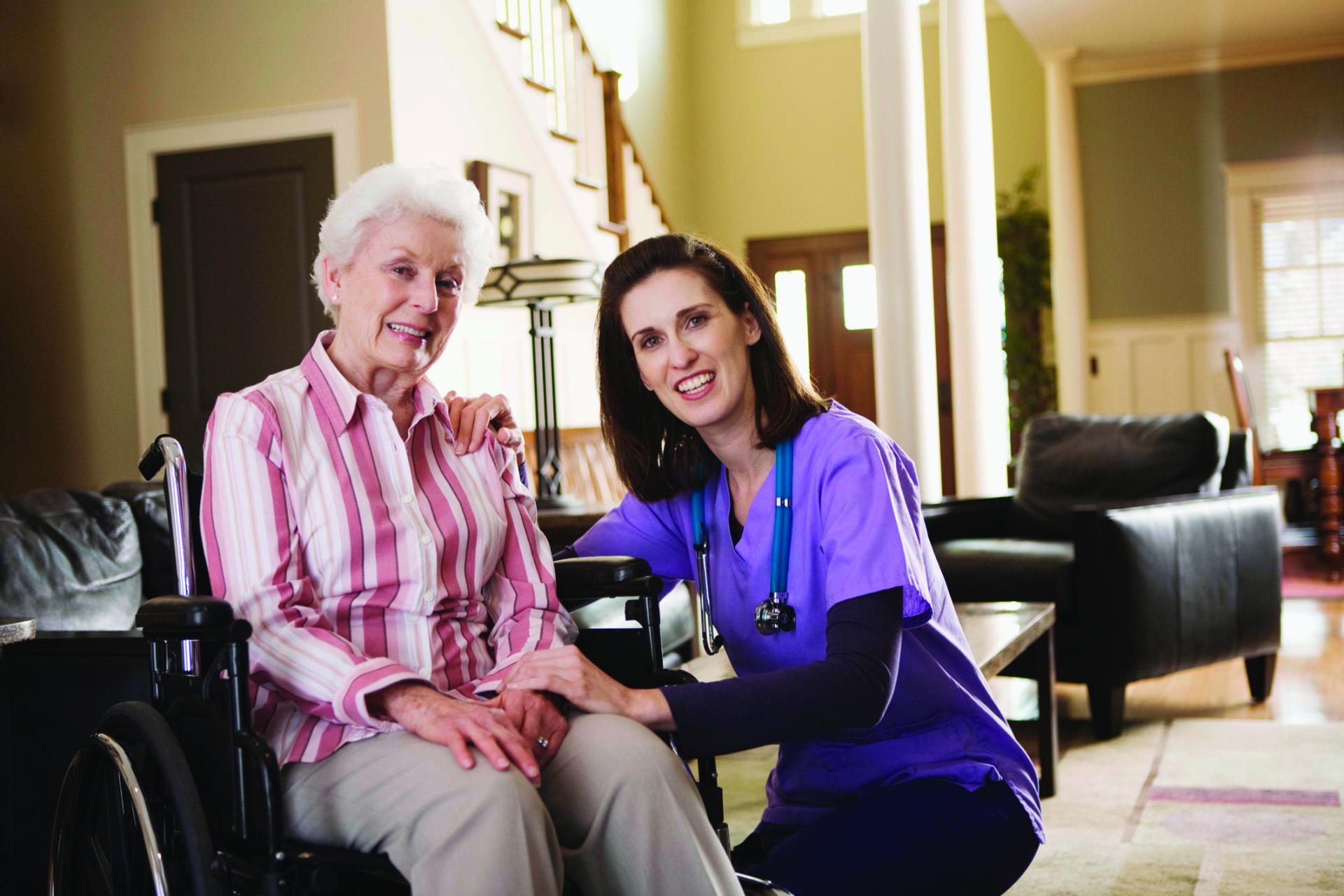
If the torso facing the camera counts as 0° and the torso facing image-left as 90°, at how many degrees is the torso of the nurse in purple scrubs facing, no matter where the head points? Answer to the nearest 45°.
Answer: approximately 45°

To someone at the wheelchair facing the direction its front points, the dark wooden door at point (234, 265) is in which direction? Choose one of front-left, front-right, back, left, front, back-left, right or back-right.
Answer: back-left

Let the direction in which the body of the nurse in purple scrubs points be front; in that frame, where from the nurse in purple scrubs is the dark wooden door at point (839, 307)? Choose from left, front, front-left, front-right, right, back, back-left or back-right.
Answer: back-right

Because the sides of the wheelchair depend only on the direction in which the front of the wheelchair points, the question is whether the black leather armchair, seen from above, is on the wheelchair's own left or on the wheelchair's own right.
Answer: on the wheelchair's own left

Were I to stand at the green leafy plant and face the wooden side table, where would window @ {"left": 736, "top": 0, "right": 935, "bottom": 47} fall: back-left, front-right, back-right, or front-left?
back-right

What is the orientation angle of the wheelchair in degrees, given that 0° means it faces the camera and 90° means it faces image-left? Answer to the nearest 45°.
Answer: approximately 315°

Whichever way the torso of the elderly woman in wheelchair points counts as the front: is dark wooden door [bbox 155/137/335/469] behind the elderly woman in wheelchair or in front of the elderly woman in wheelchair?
behind

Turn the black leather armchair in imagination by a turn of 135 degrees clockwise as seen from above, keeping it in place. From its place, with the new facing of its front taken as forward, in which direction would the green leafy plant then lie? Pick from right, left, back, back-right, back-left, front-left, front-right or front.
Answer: front

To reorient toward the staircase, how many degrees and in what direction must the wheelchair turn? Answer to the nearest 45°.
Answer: approximately 135° to its left

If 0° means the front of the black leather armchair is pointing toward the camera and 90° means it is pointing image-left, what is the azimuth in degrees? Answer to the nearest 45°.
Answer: approximately 45°
